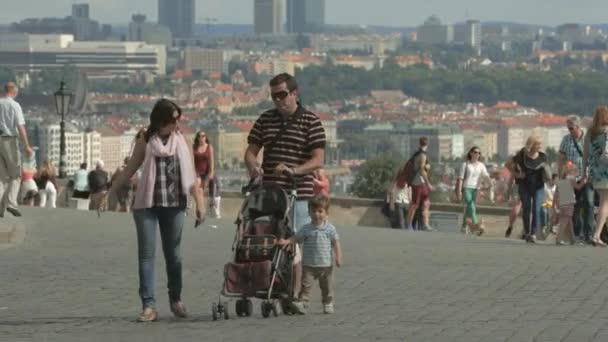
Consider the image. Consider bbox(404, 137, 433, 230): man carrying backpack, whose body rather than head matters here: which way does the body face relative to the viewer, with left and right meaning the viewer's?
facing to the right of the viewer

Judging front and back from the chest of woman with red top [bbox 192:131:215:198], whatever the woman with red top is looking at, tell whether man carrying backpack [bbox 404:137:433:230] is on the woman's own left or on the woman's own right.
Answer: on the woman's own left

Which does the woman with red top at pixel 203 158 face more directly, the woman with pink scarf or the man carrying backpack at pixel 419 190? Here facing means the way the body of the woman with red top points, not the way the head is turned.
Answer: the woman with pink scarf

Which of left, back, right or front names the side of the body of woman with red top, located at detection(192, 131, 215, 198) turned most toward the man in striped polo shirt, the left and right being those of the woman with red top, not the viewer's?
front

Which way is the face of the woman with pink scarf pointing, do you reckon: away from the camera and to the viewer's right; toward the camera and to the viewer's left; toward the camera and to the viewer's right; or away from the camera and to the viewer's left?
toward the camera and to the viewer's right

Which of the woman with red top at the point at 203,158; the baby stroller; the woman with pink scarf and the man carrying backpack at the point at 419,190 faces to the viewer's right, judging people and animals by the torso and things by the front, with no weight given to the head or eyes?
the man carrying backpack

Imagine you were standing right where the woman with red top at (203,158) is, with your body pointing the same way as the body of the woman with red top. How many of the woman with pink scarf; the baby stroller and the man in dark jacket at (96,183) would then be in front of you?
2

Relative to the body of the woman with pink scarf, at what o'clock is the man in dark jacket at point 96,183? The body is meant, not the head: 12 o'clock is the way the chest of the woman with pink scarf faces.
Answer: The man in dark jacket is roughly at 6 o'clock from the woman with pink scarf.

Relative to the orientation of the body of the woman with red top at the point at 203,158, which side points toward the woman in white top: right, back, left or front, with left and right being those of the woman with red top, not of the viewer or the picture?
left

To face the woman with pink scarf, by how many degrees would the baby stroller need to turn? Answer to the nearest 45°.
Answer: approximately 45° to its right
